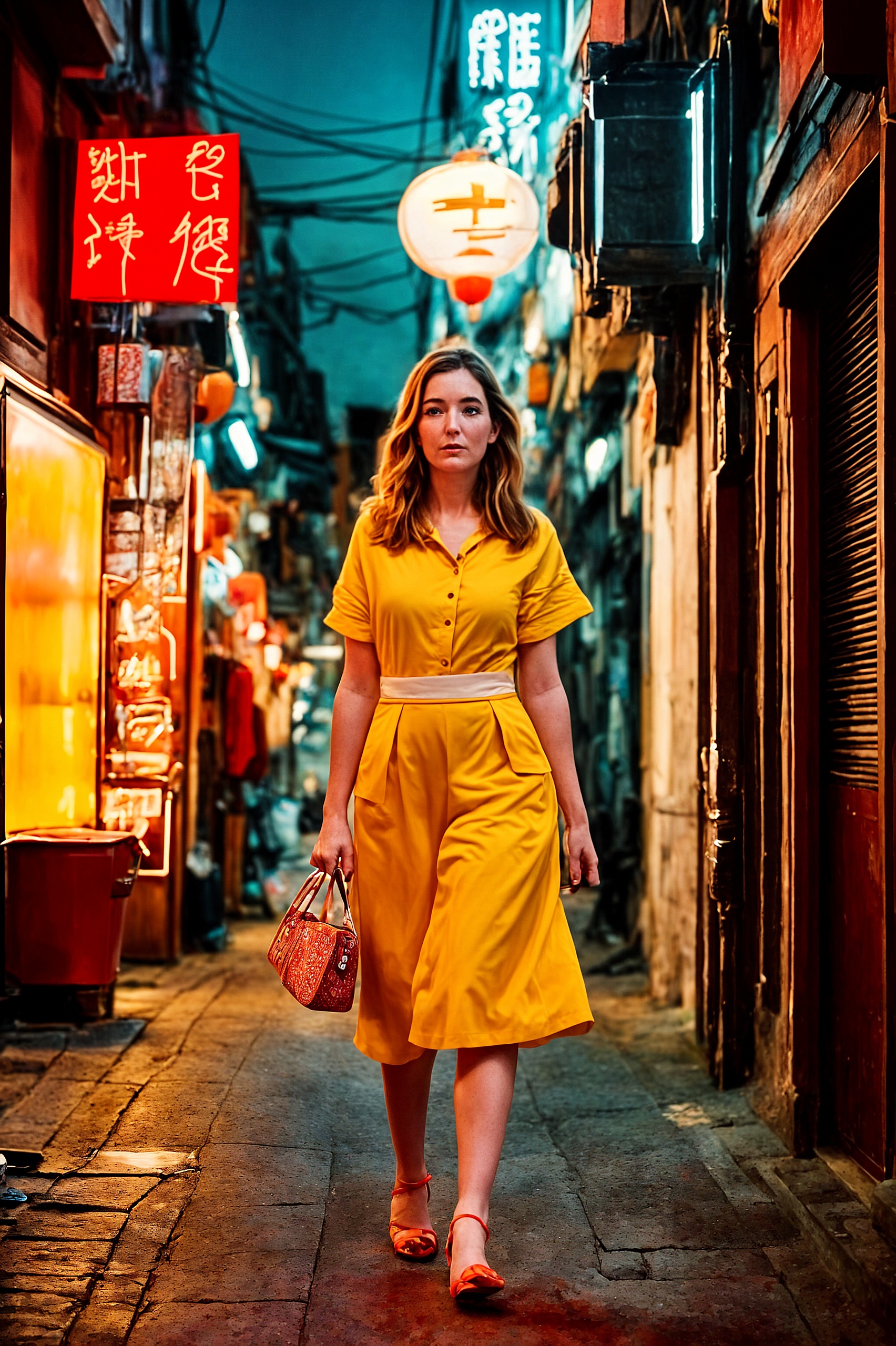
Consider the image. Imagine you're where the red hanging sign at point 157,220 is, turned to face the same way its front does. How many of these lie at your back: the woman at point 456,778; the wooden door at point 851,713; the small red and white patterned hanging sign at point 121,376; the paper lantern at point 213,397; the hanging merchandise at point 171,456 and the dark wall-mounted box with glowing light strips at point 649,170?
3

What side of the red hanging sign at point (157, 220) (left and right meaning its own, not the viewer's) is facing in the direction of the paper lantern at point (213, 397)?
back

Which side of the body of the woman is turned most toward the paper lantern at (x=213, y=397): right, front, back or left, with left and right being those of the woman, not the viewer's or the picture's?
back

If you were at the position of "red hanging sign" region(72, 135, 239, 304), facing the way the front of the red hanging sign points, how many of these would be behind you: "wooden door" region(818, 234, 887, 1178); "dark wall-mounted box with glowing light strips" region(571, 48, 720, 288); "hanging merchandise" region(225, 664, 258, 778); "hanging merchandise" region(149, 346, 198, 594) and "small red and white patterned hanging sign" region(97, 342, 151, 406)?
3

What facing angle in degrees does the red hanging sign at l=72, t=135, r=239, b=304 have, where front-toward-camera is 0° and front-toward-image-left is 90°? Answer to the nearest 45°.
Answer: approximately 0°

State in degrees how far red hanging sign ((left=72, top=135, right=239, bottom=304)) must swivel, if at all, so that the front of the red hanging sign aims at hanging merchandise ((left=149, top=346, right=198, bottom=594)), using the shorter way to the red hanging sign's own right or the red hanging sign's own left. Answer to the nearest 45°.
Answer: approximately 180°

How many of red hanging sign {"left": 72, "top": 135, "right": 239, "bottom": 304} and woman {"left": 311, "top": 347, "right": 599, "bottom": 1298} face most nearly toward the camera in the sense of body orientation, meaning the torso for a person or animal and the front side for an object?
2

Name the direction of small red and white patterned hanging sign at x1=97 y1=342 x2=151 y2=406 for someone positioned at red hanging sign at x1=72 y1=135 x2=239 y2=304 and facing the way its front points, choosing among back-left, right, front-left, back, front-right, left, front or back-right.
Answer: back
